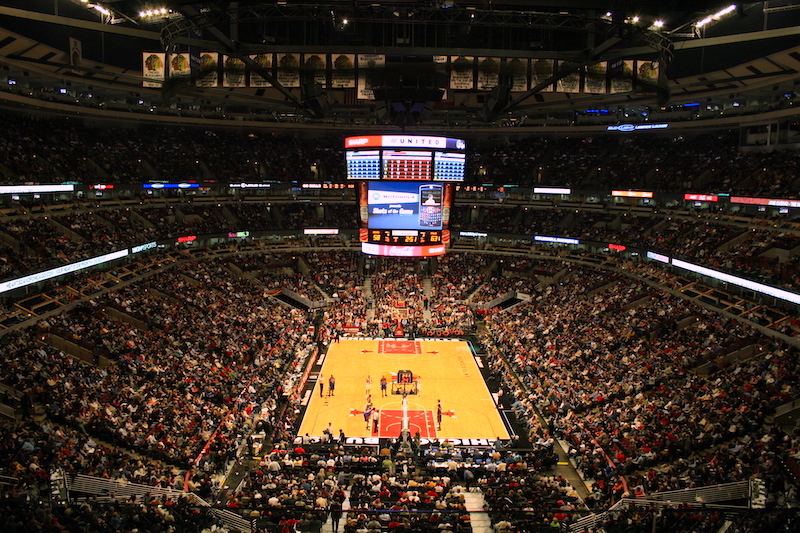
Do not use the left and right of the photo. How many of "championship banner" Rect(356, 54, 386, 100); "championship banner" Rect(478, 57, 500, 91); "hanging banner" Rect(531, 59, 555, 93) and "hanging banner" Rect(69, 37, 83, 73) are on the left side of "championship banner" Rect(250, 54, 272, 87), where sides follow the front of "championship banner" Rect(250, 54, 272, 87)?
3

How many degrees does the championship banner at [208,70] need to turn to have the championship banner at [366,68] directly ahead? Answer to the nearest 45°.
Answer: approximately 90° to its left

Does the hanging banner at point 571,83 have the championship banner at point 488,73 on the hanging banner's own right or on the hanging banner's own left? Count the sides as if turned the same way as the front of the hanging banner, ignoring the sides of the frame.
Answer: on the hanging banner's own right

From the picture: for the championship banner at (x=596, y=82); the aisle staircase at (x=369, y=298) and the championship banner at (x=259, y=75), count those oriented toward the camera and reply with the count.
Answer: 3

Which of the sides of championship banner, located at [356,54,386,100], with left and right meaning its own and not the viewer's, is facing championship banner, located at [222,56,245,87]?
right

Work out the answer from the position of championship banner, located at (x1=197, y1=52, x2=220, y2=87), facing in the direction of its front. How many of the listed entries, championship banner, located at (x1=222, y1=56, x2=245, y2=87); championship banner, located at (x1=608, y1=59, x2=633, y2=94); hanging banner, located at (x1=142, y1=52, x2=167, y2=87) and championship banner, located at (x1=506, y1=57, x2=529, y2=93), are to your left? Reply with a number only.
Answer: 3

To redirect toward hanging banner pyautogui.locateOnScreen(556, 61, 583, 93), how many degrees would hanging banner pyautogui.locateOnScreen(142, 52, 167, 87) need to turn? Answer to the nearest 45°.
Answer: approximately 90° to its left

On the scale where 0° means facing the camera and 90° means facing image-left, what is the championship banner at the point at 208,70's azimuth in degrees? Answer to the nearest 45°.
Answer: approximately 0°

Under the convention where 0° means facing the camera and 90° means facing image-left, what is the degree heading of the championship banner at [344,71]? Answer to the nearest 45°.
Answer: approximately 0°

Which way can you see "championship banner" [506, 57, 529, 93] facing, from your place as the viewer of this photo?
facing the viewer

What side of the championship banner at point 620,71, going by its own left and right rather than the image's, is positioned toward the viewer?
front

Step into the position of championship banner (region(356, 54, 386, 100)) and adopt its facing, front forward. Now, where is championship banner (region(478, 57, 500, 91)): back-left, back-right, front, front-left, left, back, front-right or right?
left

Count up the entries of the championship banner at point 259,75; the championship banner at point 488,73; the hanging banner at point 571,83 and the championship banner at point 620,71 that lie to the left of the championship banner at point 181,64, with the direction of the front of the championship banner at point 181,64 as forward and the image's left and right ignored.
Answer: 4

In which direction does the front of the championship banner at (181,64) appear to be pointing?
toward the camera

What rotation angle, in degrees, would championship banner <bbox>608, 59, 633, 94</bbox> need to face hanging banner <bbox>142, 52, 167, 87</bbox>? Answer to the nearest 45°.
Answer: approximately 90° to its right

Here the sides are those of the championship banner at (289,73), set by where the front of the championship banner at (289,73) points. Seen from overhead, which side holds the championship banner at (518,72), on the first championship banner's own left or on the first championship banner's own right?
on the first championship banner's own left
